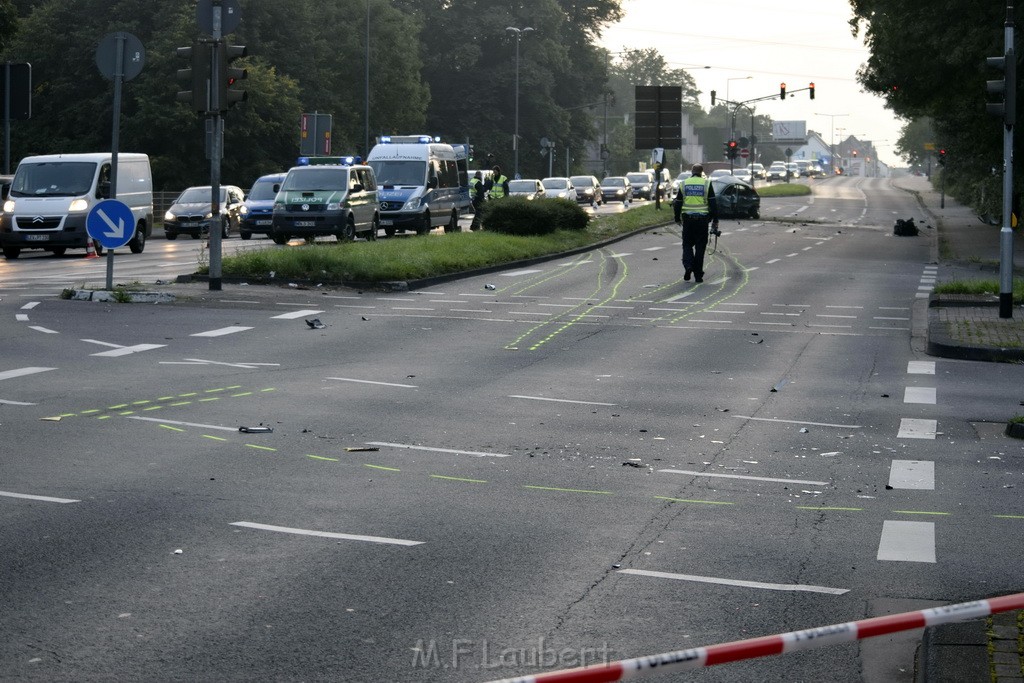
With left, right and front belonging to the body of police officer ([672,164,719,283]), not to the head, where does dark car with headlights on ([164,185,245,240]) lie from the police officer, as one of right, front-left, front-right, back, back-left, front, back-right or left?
front-left

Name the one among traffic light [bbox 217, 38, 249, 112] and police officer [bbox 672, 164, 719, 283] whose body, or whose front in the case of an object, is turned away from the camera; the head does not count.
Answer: the police officer

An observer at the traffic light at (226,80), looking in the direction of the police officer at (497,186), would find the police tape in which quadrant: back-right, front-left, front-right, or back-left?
back-right

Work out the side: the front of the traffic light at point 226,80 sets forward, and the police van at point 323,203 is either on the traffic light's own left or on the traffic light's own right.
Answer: on the traffic light's own left

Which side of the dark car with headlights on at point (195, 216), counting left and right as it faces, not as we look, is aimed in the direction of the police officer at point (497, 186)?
left

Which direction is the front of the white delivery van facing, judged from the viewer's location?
facing the viewer and to the left of the viewer

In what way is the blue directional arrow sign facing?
toward the camera

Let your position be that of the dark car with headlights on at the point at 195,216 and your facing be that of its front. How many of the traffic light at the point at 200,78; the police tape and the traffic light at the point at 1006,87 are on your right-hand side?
0

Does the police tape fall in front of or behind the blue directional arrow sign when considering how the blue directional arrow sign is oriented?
in front
